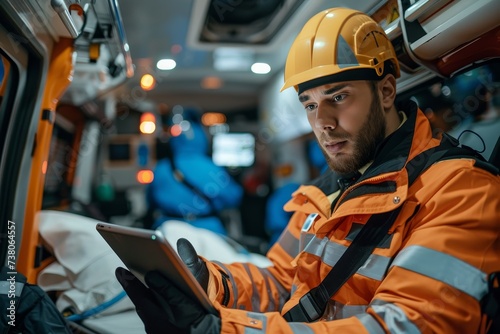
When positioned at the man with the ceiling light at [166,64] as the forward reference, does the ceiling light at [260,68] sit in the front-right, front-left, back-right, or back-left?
front-right

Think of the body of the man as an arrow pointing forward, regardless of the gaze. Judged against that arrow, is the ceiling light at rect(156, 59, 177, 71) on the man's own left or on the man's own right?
on the man's own right

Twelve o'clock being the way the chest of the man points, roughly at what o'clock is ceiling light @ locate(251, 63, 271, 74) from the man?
The ceiling light is roughly at 4 o'clock from the man.

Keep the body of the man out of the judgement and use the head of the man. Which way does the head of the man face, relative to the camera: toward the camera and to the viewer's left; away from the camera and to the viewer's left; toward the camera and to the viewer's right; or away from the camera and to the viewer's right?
toward the camera and to the viewer's left

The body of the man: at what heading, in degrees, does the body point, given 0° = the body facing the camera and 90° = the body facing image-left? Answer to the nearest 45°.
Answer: approximately 45°
